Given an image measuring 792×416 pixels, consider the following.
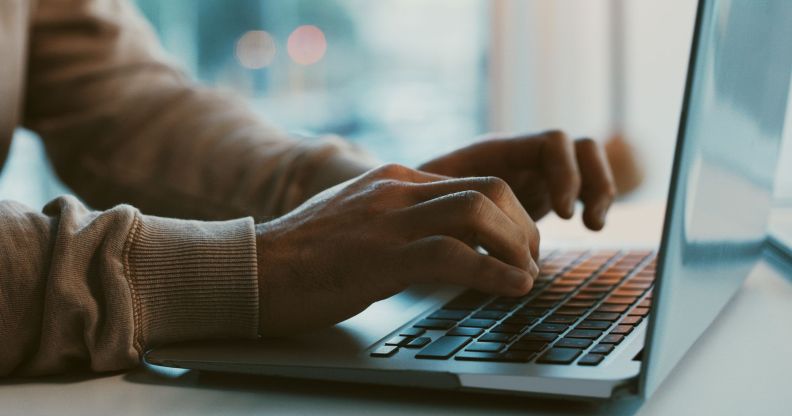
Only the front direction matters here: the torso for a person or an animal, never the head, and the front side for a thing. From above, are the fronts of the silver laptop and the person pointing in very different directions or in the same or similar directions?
very different directions

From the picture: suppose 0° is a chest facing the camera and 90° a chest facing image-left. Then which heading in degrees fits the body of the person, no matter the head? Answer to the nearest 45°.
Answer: approximately 270°

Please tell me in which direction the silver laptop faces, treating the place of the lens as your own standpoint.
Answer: facing to the left of the viewer
